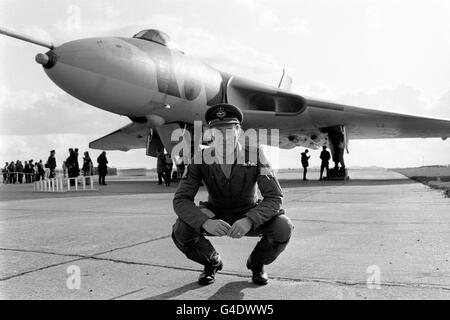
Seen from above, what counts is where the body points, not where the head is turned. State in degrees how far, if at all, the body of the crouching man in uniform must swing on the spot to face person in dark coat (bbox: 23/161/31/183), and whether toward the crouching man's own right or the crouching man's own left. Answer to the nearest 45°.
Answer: approximately 135° to the crouching man's own right

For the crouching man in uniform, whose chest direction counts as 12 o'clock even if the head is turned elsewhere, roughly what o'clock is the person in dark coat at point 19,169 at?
The person in dark coat is roughly at 5 o'clock from the crouching man in uniform.

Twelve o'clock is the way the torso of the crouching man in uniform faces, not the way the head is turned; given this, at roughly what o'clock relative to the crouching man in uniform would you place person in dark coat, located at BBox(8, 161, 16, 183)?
The person in dark coat is roughly at 5 o'clock from the crouching man in uniform.

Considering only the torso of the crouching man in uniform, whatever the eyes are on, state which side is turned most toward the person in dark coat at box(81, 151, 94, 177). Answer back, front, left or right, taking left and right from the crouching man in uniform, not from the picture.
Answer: back

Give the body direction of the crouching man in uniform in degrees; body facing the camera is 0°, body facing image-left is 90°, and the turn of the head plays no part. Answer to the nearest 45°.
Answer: approximately 0°
